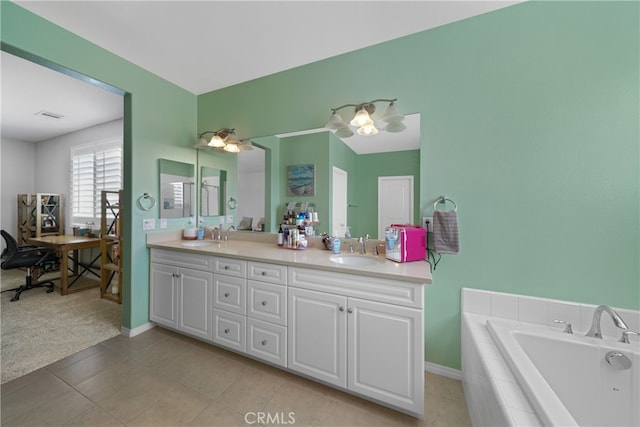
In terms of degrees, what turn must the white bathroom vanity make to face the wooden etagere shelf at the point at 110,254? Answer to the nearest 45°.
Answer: approximately 90° to its right

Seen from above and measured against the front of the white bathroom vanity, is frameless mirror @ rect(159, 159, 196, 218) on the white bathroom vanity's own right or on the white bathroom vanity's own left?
on the white bathroom vanity's own right

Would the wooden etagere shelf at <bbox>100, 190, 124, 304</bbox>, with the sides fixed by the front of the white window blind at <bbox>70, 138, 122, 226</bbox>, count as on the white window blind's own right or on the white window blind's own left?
on the white window blind's own left

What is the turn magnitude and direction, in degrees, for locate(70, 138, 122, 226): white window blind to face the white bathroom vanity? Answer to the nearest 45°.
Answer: approximately 45° to its left

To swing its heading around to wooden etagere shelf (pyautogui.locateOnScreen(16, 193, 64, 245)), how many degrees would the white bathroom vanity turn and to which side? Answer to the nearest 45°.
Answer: approximately 90° to its right

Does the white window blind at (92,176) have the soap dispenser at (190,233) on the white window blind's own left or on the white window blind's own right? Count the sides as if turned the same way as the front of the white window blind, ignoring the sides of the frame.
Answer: on the white window blind's own left

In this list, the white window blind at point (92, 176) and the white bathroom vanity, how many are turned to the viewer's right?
0

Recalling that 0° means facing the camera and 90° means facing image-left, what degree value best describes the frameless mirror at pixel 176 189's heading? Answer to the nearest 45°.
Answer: approximately 315°

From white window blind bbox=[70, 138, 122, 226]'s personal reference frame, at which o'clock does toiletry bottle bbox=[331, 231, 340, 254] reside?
The toiletry bottle is roughly at 10 o'clock from the white window blind.
